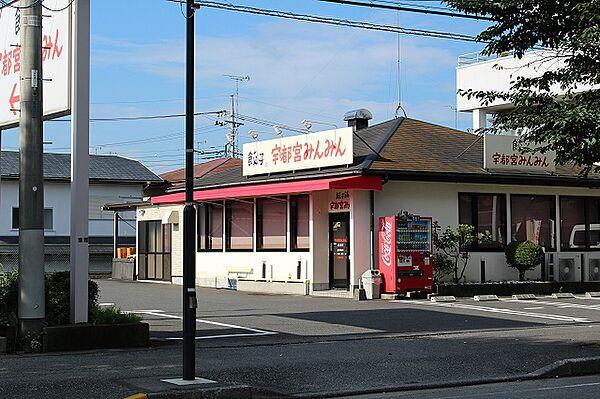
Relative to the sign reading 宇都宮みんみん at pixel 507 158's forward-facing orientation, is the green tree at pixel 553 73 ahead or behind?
ahead

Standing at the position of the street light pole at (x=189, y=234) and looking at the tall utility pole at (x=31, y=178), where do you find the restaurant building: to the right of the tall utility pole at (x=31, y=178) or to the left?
right

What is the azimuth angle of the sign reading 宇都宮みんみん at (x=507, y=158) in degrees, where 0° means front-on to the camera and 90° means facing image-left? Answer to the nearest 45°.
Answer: approximately 315°

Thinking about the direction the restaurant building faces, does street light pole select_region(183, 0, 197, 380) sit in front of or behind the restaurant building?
in front

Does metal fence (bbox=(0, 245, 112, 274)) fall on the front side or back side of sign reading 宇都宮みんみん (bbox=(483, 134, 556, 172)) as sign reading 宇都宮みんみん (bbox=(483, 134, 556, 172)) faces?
on the back side

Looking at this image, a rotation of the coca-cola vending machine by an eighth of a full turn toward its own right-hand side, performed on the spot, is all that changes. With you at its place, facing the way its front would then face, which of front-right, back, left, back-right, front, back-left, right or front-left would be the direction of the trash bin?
right

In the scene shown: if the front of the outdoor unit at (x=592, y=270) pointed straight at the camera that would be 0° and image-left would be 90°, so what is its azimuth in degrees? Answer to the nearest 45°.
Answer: approximately 315°

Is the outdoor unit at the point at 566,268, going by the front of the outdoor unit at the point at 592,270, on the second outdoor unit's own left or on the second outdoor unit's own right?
on the second outdoor unit's own right

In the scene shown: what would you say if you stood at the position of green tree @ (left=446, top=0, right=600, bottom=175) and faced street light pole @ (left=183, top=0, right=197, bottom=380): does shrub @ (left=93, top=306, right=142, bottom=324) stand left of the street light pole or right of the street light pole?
right

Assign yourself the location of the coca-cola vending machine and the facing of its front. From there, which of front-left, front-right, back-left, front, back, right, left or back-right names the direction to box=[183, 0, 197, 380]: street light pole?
front-right

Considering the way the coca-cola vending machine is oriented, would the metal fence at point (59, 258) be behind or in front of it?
behind
